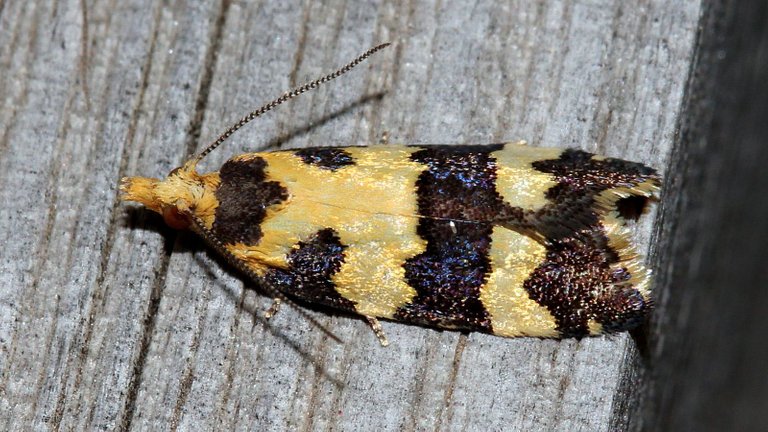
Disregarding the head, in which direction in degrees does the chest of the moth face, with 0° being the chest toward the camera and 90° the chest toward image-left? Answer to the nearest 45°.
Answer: approximately 90°
